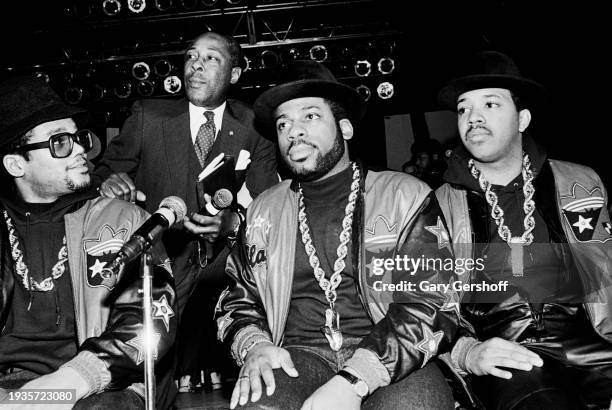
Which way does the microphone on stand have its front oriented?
to the viewer's right

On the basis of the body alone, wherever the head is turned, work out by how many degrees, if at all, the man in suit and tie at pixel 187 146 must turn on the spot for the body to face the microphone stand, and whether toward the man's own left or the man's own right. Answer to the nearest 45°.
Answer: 0° — they already face it

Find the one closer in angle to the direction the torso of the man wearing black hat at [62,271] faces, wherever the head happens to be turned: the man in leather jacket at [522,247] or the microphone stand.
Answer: the microphone stand

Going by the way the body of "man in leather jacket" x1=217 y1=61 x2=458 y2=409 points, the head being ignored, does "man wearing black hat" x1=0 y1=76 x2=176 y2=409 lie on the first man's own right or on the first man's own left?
on the first man's own right

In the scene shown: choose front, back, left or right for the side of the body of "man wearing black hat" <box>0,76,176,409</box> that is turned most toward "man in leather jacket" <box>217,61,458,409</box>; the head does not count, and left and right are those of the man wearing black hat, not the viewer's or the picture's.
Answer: left

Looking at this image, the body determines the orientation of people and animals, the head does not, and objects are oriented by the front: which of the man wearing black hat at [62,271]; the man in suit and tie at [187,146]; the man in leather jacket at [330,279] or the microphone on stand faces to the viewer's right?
the microphone on stand

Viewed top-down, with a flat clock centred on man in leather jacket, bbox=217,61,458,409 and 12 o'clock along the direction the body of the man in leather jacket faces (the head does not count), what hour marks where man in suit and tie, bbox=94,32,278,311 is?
The man in suit and tie is roughly at 5 o'clock from the man in leather jacket.

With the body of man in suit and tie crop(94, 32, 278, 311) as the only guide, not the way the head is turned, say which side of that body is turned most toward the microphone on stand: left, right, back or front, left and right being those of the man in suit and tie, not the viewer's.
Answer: front

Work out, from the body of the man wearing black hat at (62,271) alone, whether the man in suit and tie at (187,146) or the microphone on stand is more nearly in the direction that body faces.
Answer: the microphone on stand

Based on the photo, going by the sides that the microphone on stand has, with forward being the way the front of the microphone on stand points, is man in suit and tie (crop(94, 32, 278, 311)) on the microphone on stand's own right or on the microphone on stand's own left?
on the microphone on stand's own left
